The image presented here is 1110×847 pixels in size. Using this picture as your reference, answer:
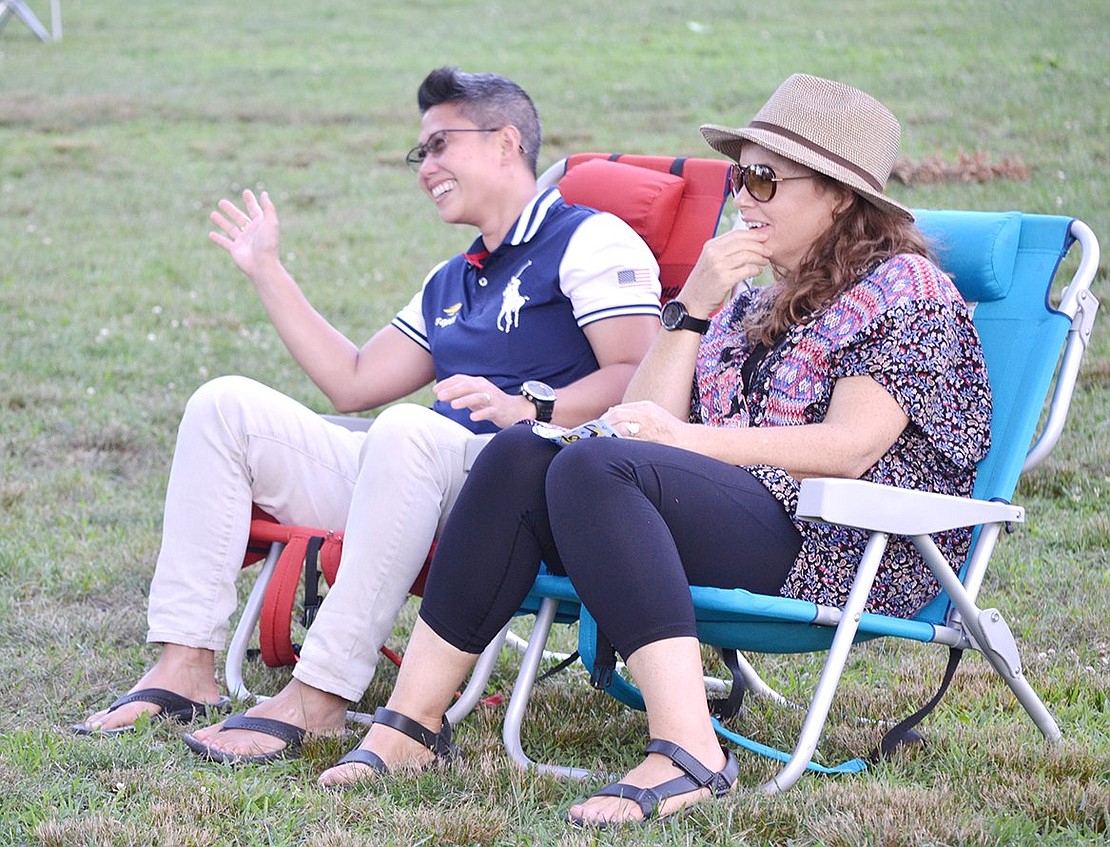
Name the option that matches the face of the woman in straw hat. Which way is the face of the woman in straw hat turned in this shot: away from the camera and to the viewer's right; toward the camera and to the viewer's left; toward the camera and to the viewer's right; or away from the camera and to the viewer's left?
toward the camera and to the viewer's left

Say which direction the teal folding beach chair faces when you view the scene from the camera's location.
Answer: facing the viewer and to the left of the viewer
